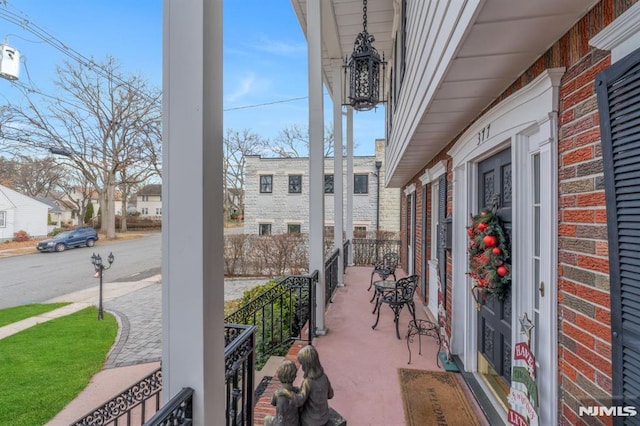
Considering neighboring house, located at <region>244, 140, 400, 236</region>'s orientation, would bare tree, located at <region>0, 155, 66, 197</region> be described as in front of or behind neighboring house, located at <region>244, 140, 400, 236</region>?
in front

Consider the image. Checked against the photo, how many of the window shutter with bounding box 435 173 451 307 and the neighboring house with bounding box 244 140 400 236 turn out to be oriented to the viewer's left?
1

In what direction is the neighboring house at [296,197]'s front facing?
toward the camera

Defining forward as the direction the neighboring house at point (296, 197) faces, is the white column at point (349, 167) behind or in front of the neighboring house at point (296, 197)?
in front

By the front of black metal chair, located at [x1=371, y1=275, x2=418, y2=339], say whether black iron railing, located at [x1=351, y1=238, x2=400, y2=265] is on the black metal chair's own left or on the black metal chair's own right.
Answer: on the black metal chair's own right

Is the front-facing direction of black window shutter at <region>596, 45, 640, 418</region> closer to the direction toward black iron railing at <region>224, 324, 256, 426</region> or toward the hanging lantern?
the black iron railing

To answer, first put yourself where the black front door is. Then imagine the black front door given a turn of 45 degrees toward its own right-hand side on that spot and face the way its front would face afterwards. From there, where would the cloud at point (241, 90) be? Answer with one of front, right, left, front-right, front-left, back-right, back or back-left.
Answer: front

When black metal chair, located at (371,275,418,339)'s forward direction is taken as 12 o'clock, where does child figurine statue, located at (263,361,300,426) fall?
The child figurine statue is roughly at 11 o'clock from the black metal chair.

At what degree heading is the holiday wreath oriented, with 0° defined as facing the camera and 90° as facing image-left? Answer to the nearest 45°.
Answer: approximately 45°
